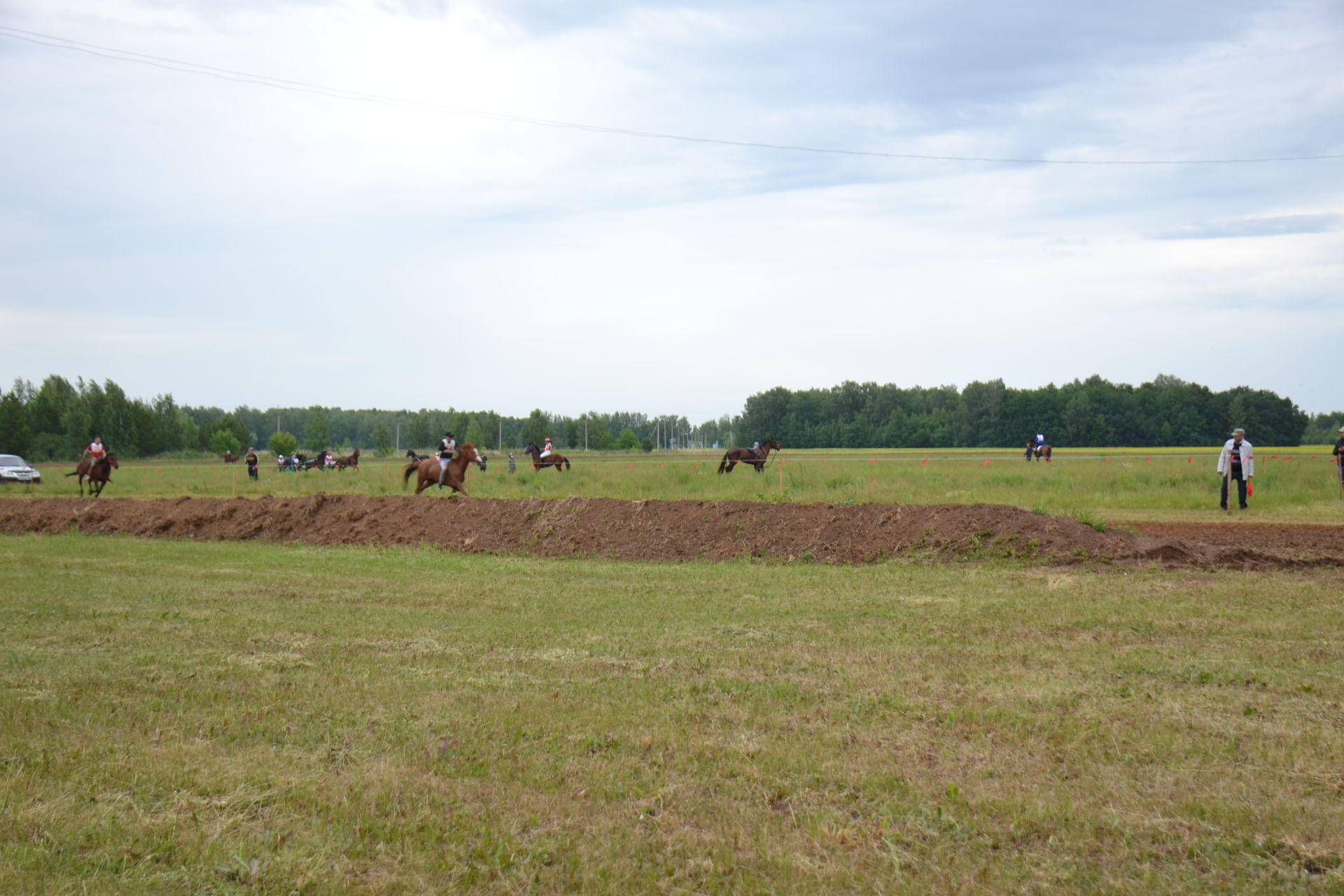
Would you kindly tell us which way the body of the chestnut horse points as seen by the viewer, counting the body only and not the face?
to the viewer's right

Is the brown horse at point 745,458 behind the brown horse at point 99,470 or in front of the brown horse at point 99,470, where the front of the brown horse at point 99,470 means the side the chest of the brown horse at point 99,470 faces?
in front

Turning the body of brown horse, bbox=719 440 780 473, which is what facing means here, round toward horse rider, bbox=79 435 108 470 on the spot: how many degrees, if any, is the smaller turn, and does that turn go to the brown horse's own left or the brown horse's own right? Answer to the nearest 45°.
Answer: approximately 180°

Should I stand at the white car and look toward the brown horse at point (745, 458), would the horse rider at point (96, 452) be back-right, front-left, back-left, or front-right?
front-right

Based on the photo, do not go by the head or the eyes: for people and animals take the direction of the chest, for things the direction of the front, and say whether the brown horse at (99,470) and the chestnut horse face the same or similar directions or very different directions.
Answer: same or similar directions

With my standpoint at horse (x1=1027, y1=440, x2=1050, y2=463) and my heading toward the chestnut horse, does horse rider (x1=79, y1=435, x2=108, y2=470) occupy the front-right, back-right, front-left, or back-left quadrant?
front-right

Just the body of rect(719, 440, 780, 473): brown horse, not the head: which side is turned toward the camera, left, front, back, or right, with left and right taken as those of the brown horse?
right

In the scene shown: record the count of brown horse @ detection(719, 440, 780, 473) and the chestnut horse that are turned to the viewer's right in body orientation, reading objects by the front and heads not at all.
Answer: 2

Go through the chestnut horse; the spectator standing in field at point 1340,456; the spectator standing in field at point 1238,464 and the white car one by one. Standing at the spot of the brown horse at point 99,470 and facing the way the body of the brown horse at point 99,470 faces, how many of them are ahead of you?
3

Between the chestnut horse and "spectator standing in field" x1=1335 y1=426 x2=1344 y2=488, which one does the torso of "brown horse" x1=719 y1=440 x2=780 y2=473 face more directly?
the spectator standing in field

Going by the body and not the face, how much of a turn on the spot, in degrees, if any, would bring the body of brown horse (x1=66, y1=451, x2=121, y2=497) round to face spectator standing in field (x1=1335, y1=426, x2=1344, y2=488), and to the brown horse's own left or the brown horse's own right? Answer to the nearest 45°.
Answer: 0° — it already faces them

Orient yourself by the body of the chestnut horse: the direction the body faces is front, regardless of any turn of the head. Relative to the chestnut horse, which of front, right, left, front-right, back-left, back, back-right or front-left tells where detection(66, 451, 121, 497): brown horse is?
back-left

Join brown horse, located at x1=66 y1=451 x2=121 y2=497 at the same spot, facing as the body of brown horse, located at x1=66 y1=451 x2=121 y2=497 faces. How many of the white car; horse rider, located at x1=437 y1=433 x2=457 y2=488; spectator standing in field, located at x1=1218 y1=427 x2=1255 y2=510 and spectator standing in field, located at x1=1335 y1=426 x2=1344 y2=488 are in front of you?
3

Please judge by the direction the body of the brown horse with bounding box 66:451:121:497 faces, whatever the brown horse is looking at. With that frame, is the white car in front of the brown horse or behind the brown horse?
behind

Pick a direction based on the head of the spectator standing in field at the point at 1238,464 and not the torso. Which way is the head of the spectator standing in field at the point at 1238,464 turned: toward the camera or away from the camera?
toward the camera

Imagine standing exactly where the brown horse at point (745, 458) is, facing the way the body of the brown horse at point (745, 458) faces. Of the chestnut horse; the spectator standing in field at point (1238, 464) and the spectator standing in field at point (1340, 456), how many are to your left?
0

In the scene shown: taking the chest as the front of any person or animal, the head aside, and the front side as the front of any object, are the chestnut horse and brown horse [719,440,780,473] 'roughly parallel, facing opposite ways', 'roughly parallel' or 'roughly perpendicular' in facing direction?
roughly parallel

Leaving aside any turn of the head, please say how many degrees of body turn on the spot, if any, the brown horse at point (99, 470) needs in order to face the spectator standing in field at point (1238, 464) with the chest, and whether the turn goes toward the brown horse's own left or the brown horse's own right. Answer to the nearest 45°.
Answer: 0° — it already faces them

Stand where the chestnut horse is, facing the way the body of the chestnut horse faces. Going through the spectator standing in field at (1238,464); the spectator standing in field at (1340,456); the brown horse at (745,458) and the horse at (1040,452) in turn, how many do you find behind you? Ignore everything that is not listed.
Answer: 0

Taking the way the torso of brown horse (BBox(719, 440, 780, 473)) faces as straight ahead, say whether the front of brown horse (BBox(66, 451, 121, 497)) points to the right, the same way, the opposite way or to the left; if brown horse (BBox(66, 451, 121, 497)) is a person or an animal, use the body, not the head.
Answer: the same way

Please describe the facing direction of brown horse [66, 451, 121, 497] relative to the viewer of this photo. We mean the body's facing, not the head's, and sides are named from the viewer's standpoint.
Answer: facing the viewer and to the right of the viewer
